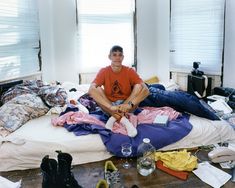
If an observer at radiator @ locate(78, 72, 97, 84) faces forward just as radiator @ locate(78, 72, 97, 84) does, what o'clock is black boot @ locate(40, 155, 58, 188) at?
The black boot is roughly at 12 o'clock from the radiator.

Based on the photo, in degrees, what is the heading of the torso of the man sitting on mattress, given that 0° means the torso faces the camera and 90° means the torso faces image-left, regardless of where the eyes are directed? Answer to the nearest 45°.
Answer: approximately 0°

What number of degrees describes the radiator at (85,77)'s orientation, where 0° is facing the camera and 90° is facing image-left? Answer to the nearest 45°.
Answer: approximately 0°

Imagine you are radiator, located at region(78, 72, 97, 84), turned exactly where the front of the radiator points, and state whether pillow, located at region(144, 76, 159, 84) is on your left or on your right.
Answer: on your left

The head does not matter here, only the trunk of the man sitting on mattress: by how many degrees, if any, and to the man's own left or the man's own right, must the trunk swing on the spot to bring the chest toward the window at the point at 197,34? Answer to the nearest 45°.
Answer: approximately 135° to the man's own left

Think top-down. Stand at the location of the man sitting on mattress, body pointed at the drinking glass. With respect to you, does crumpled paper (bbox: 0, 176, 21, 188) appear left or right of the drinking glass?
right

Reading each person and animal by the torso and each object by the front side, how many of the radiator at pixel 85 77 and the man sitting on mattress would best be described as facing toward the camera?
2

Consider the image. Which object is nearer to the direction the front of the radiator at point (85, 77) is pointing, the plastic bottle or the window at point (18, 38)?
the plastic bottle

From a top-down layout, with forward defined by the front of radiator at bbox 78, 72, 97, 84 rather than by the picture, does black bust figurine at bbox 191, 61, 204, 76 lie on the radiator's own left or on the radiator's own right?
on the radiator's own left
